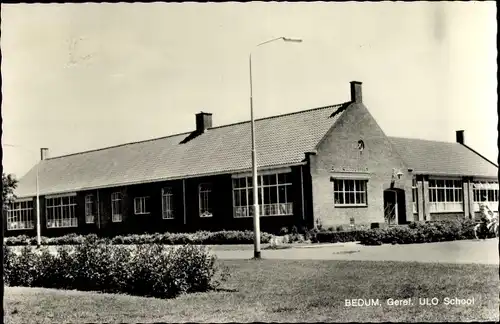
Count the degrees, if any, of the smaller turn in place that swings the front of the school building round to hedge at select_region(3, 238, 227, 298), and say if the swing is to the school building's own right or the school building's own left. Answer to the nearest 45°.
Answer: approximately 45° to the school building's own right

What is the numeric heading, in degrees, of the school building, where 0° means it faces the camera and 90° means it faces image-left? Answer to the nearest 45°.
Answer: approximately 315°

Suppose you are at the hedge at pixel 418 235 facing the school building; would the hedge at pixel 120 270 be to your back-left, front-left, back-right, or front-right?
back-left

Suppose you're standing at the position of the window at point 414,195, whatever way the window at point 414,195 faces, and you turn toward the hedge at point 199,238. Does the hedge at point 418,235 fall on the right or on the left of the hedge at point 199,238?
left
